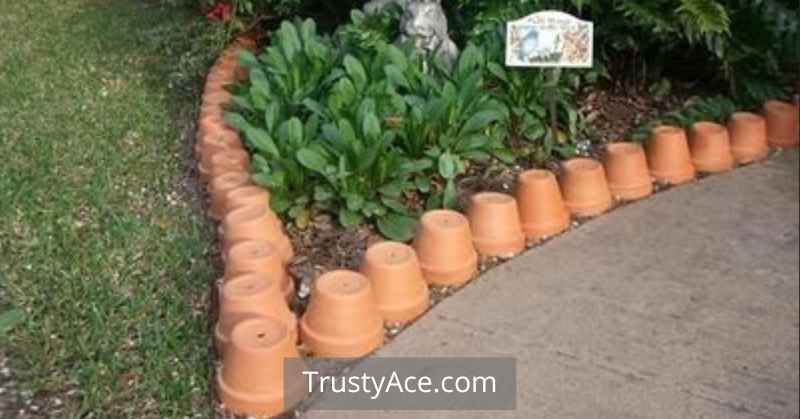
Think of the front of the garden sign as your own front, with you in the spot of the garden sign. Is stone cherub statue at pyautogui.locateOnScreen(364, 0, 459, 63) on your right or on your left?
on your right

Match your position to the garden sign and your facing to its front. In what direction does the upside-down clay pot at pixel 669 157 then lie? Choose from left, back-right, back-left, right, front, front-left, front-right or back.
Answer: left

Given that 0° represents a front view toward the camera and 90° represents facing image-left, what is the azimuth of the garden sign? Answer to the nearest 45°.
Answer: approximately 0°

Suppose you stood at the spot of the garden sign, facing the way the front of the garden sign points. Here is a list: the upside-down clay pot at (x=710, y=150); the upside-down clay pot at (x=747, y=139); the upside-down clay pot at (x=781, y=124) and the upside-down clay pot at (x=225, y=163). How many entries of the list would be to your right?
1

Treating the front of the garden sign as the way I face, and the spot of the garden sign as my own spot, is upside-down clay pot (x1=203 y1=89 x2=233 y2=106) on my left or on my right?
on my right

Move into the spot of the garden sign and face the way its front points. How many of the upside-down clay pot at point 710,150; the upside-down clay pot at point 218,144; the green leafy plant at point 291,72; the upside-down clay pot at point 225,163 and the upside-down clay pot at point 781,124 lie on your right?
3

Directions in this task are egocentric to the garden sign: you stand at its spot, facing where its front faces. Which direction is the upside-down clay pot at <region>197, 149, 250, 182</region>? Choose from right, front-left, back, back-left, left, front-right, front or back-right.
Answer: right

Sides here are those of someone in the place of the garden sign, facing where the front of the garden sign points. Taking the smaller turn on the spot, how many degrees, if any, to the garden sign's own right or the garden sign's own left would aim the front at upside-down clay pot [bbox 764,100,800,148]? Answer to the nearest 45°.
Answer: approximately 135° to the garden sign's own left

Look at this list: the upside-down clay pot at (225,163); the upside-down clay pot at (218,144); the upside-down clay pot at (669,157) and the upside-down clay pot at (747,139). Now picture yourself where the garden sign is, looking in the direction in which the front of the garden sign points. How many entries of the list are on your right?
2

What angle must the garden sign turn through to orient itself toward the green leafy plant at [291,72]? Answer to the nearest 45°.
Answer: approximately 90° to its right

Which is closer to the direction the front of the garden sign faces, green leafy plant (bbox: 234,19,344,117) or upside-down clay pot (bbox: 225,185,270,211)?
the upside-down clay pot

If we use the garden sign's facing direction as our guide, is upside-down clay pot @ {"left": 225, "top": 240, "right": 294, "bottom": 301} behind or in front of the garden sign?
in front

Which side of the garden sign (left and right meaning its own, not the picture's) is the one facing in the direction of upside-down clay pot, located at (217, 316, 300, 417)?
front

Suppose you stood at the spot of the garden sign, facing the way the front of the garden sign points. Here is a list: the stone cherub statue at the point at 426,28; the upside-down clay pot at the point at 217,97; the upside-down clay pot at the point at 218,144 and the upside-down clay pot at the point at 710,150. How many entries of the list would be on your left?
1
